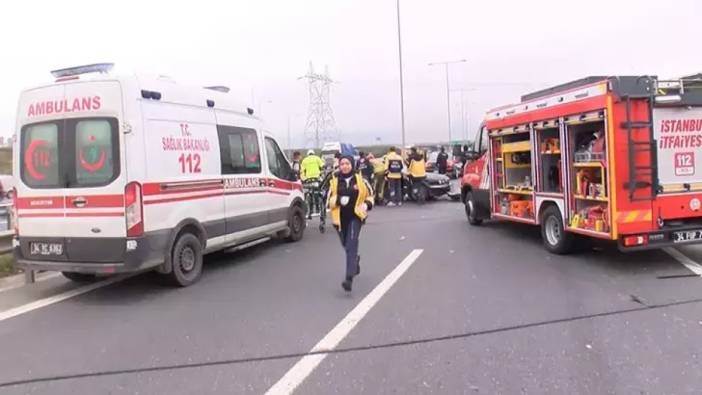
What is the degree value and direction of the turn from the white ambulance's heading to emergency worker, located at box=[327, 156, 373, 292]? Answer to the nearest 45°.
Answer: approximately 45° to its right

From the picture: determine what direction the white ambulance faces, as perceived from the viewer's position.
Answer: facing away from the viewer and to the right of the viewer

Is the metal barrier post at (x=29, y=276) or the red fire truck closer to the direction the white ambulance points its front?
the red fire truck

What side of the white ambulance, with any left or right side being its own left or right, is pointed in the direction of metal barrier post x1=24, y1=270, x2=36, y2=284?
back

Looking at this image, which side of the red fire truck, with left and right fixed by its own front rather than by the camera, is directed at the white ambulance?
left

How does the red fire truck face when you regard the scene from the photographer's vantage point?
facing away from the viewer and to the left of the viewer

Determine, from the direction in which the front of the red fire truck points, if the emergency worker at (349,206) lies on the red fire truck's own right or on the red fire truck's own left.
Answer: on the red fire truck's own left

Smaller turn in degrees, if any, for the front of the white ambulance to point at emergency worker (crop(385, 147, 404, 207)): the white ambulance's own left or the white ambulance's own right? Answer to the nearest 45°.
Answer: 0° — it already faces them

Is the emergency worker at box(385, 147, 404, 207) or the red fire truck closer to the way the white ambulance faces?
the emergency worker

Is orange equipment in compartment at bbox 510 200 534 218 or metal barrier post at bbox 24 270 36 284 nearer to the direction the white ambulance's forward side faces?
the orange equipment in compartment

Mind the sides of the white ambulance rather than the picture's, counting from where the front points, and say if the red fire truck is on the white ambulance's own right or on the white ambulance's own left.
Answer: on the white ambulance's own right
